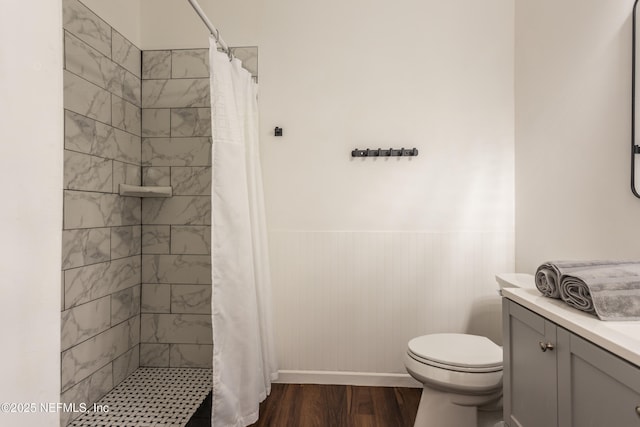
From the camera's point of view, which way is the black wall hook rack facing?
toward the camera

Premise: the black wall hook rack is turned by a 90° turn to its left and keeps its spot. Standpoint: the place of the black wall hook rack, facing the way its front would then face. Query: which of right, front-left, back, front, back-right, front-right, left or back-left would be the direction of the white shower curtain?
back-right

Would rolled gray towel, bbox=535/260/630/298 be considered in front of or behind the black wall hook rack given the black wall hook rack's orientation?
in front

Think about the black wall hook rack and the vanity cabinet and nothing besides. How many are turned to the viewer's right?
0

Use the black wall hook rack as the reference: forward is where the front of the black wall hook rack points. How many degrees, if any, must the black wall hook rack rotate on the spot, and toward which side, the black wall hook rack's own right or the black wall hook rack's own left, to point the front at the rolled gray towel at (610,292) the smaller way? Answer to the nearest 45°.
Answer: approximately 45° to the black wall hook rack's own left

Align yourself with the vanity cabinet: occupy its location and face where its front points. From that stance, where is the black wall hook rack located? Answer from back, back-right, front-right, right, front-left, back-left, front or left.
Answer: right

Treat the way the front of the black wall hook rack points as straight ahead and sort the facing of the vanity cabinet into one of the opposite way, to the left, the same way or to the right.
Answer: to the right

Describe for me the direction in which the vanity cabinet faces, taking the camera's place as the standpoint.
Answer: facing the viewer and to the left of the viewer

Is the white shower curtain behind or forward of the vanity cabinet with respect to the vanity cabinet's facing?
forward
